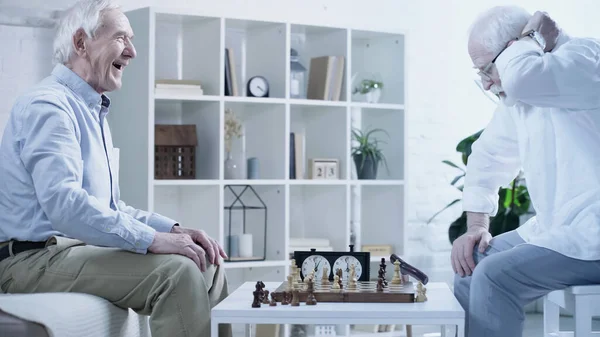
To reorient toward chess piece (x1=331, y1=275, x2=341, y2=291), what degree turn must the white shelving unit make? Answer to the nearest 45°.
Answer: approximately 45° to its right

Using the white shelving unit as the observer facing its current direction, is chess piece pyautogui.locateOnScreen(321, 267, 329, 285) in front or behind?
in front

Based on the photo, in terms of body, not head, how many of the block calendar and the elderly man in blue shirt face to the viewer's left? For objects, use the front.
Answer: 0

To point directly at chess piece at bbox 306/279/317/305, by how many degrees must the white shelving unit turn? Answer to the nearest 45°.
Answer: approximately 45° to its right

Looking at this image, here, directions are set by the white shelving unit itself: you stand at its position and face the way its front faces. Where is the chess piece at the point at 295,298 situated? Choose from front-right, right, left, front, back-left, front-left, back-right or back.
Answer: front-right

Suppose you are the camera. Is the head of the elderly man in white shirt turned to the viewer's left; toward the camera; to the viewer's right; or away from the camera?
to the viewer's left

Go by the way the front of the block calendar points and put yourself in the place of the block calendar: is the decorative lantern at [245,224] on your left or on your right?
on your right

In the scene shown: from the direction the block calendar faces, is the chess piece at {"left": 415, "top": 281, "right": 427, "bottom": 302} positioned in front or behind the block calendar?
in front

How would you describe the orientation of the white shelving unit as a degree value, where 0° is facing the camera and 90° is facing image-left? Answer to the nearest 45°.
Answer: approximately 315°

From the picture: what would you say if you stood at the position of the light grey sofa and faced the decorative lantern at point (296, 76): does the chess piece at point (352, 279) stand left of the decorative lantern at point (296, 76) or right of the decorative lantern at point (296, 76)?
right

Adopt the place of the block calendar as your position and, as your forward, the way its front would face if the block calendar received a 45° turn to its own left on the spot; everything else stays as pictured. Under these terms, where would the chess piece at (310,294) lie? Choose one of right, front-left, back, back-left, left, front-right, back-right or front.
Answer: right

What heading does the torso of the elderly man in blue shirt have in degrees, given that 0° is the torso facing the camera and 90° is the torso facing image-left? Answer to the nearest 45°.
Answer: approximately 270°

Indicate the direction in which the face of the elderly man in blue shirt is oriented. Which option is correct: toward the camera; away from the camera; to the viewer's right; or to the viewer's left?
to the viewer's right
